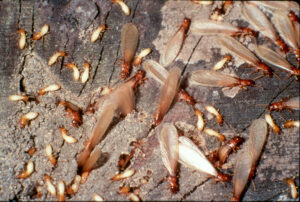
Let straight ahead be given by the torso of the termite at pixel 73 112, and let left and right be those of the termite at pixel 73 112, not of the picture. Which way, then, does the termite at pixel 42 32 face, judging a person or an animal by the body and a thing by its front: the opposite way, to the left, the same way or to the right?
to the right

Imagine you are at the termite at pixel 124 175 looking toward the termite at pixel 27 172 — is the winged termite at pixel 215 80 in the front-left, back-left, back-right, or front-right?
back-right

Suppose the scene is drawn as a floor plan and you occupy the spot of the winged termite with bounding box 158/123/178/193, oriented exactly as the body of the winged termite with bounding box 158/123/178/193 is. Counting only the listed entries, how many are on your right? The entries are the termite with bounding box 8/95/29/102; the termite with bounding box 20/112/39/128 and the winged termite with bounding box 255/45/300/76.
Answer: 2

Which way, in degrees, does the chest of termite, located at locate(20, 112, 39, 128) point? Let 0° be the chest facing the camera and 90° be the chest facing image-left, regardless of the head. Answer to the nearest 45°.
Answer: approximately 45°

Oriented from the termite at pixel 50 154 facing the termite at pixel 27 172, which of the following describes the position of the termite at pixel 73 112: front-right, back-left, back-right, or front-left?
back-right

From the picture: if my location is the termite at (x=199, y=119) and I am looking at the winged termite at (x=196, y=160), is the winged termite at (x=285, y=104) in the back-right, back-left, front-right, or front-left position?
back-left

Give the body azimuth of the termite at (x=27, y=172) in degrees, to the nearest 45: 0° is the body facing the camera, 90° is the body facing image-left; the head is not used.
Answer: approximately 45°
